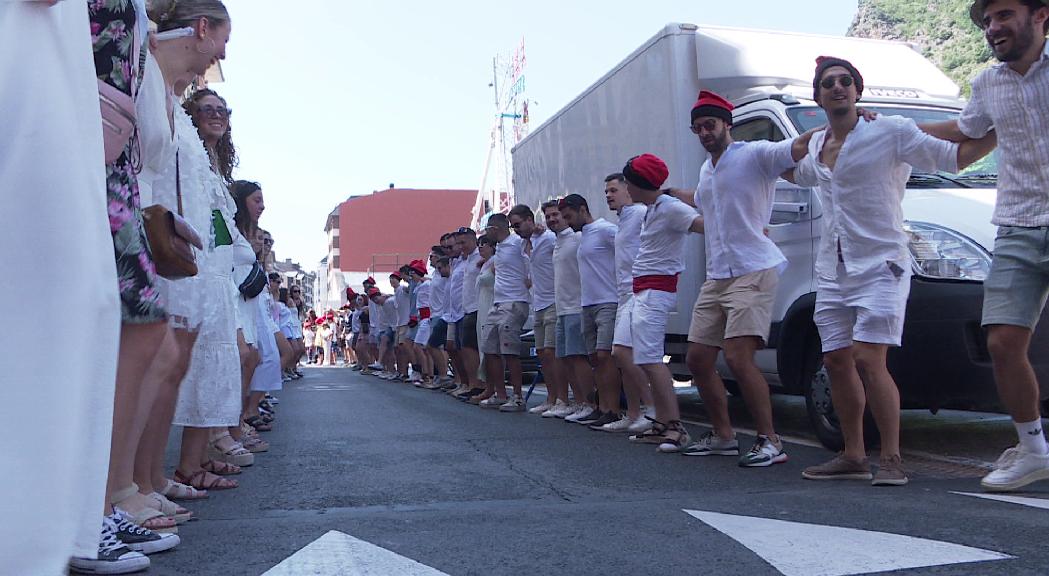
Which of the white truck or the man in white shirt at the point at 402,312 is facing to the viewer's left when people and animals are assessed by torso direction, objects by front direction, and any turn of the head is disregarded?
the man in white shirt

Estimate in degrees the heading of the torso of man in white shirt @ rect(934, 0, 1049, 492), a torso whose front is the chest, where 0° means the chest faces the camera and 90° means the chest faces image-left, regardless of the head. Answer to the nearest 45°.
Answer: approximately 45°

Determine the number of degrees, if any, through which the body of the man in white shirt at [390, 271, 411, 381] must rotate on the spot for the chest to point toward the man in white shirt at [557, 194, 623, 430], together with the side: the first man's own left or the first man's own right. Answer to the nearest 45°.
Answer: approximately 90° to the first man's own left

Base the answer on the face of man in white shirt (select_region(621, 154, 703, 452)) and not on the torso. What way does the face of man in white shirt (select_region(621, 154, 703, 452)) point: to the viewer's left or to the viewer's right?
to the viewer's left

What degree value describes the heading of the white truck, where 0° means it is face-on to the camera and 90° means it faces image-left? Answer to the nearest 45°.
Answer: approximately 315°

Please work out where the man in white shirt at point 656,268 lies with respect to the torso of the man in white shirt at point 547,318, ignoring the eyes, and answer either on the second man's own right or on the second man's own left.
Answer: on the second man's own left

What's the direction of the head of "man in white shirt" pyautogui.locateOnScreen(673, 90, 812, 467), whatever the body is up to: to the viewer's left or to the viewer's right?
to the viewer's left

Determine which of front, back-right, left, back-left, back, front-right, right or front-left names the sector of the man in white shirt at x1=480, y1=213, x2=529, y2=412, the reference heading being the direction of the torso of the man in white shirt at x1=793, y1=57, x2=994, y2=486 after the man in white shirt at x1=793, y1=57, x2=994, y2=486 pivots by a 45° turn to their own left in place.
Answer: back-right

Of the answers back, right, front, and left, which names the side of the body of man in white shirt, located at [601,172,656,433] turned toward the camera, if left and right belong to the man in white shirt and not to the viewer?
left

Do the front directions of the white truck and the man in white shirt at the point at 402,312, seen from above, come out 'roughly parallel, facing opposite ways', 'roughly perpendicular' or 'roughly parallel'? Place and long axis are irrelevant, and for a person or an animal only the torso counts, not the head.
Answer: roughly perpendicular

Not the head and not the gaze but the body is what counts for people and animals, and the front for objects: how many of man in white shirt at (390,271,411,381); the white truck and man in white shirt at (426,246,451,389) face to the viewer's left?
2

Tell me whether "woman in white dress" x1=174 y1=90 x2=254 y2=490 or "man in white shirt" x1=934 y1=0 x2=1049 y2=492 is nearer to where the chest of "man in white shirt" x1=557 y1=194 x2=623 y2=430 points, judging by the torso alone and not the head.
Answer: the woman in white dress

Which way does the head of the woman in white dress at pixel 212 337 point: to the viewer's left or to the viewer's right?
to the viewer's right

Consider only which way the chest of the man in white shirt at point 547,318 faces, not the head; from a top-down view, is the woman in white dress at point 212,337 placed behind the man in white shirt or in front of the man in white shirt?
in front
